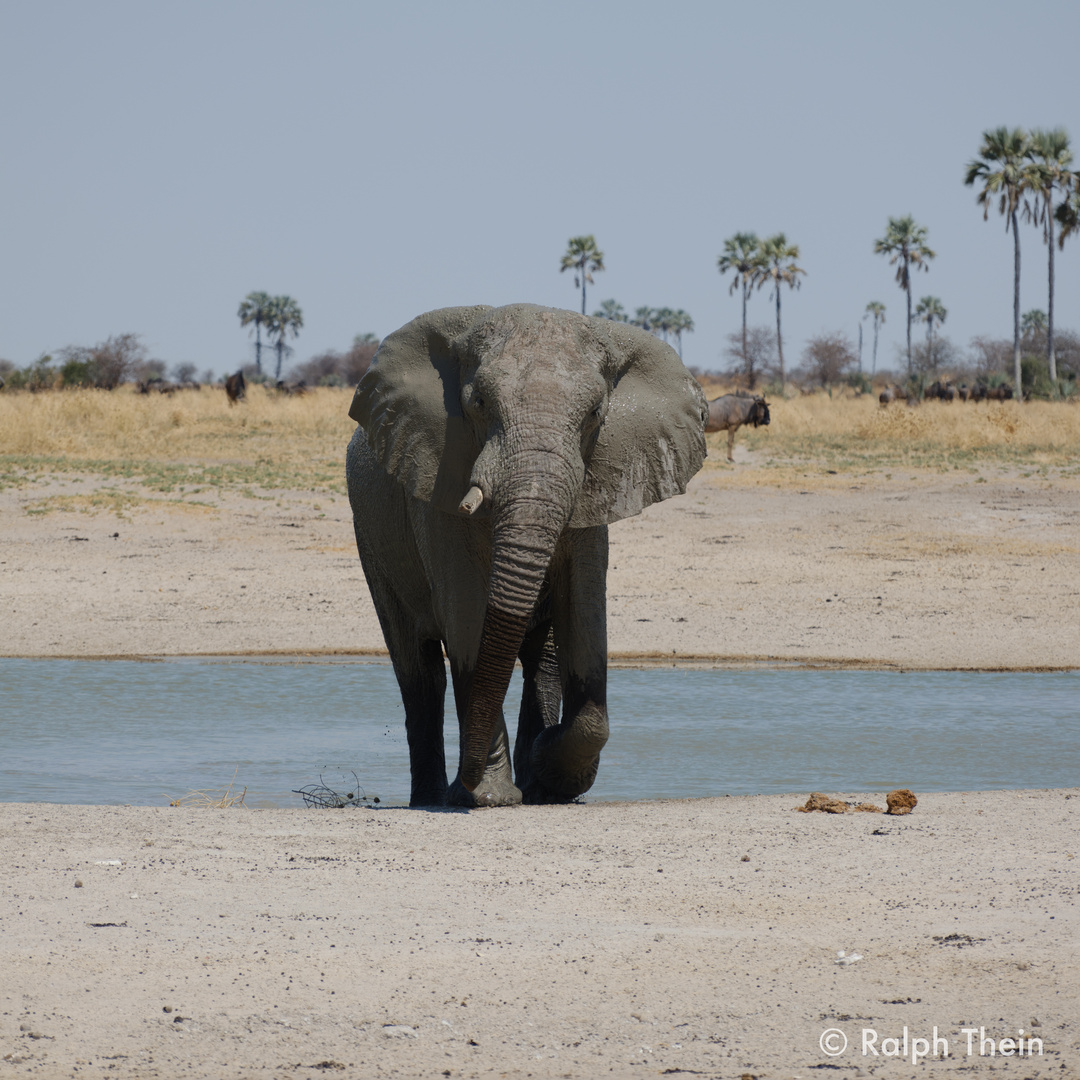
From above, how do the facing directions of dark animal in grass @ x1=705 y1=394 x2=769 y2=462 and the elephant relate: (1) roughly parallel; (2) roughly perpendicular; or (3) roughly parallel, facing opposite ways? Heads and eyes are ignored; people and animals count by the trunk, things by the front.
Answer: roughly perpendicular

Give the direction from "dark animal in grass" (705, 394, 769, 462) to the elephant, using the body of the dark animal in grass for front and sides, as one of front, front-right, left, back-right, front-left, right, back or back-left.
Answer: right

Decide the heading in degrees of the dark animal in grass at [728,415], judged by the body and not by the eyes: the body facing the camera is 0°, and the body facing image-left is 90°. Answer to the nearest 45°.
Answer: approximately 270°

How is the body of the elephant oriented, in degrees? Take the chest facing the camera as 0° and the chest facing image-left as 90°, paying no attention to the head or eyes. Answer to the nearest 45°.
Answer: approximately 0°

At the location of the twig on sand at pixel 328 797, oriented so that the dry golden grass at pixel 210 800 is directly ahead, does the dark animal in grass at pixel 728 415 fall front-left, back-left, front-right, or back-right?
back-right

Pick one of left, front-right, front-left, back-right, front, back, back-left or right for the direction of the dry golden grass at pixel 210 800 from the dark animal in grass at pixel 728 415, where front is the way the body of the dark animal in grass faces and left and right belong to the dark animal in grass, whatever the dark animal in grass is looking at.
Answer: right

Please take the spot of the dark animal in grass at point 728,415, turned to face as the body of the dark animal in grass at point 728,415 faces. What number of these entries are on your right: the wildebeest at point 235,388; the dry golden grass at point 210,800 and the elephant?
2

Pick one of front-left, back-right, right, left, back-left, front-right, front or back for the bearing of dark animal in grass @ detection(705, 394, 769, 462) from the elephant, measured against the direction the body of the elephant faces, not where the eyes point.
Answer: back

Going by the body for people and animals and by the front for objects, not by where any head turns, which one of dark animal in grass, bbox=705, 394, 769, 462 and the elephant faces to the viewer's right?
the dark animal in grass

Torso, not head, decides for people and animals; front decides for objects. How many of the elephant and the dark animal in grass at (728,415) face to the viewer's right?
1

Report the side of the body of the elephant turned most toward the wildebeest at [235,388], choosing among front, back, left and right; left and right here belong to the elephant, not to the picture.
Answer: back
